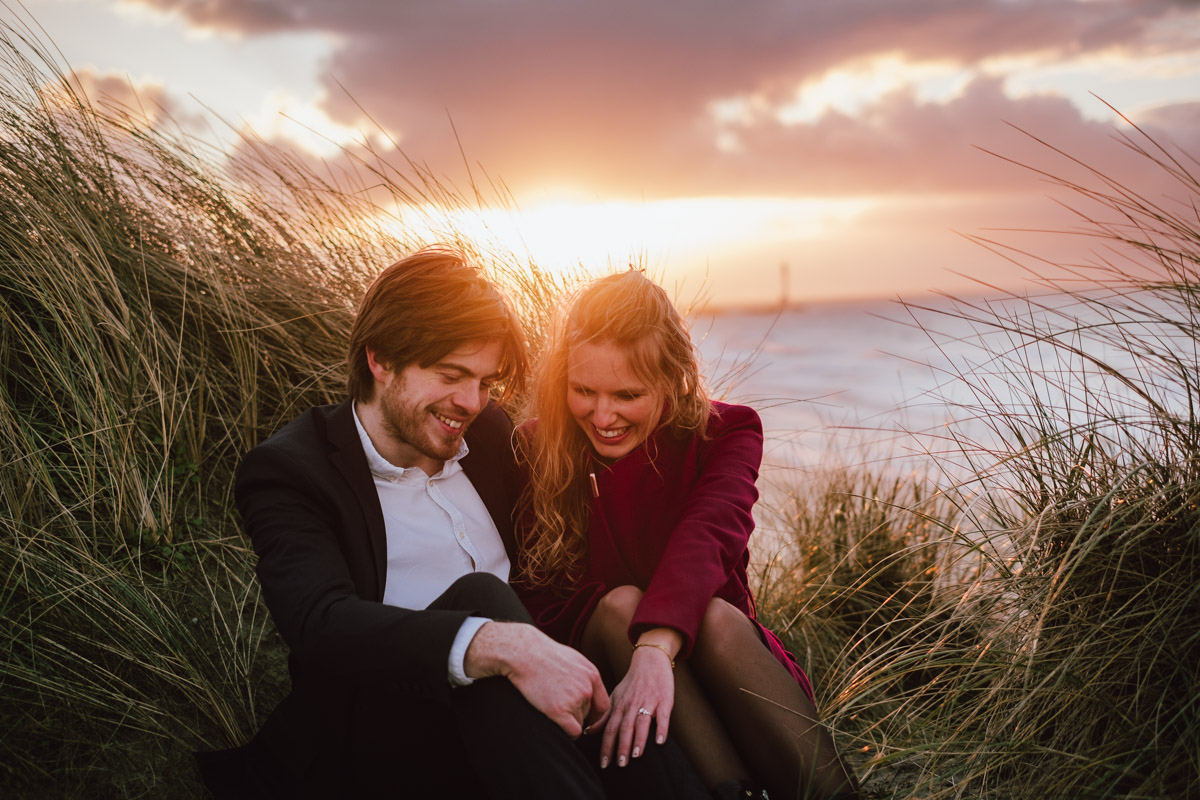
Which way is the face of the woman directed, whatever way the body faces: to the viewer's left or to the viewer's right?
to the viewer's left

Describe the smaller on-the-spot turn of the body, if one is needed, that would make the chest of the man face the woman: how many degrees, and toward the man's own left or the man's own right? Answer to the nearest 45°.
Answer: approximately 90° to the man's own left

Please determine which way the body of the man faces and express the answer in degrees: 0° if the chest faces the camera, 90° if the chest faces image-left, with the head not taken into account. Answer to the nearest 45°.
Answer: approximately 315°

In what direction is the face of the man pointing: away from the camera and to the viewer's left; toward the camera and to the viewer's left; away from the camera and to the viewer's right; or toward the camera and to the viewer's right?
toward the camera and to the viewer's right
